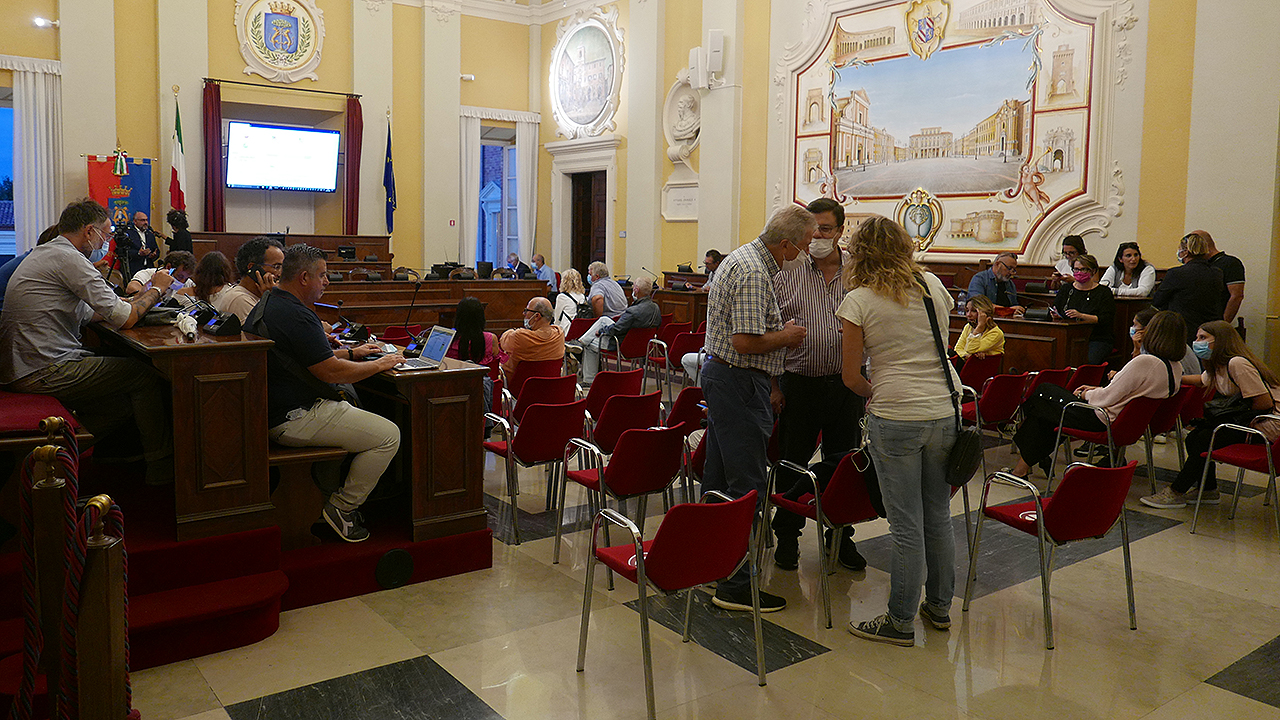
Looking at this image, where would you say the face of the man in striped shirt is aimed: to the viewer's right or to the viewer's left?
to the viewer's left

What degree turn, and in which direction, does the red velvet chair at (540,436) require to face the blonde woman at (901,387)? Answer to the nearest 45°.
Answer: approximately 180°

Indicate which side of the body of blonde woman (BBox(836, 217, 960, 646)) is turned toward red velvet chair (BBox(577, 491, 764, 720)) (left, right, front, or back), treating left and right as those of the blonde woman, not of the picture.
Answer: left

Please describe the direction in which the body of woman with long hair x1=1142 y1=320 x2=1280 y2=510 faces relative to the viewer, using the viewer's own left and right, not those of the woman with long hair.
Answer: facing to the left of the viewer

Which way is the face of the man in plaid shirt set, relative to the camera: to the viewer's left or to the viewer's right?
to the viewer's right

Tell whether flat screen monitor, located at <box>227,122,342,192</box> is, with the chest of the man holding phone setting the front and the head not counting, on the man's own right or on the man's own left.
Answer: on the man's own left

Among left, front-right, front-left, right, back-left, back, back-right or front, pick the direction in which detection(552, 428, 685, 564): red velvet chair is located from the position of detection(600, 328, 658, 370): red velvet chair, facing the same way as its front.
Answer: back-left

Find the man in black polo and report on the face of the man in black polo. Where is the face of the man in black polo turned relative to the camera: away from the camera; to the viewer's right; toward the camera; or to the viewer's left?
to the viewer's right

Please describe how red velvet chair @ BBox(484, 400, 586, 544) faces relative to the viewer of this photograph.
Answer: facing away from the viewer and to the left of the viewer

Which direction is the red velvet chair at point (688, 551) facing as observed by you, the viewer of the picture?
facing away from the viewer and to the left of the viewer
